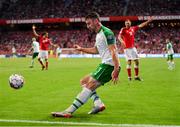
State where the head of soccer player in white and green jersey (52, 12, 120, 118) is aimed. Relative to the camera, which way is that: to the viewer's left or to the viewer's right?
to the viewer's left

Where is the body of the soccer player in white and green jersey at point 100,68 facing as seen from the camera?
to the viewer's left
